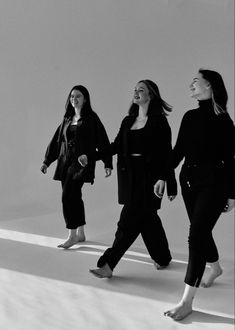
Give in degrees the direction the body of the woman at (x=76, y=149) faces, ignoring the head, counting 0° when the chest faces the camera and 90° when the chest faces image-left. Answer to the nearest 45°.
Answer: approximately 45°

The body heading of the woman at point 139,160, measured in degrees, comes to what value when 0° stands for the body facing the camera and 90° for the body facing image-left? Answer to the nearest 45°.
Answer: approximately 45°

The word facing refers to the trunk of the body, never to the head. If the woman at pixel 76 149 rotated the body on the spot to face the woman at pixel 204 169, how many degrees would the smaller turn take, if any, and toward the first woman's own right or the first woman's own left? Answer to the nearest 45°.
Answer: approximately 90° to the first woman's own left

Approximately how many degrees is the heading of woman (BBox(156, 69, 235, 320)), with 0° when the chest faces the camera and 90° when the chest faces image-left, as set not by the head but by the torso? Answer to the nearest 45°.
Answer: approximately 45°
